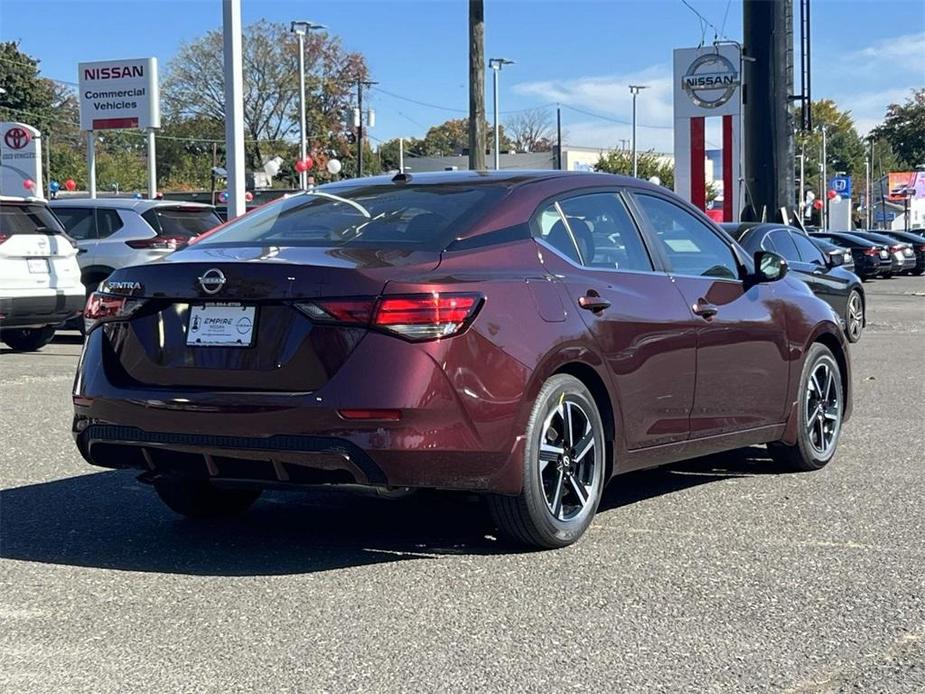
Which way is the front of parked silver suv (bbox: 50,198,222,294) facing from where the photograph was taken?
facing away from the viewer and to the left of the viewer

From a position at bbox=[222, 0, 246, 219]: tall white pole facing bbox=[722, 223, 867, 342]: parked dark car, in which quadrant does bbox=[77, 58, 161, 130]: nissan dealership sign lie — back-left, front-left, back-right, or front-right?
back-left

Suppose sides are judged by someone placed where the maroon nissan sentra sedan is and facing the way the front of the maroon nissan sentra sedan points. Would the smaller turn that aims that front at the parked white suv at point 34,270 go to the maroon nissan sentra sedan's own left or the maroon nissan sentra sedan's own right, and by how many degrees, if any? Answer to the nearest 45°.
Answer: approximately 90° to the maroon nissan sentra sedan's own left

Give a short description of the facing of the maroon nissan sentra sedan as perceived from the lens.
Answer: facing away from the viewer and to the right of the viewer

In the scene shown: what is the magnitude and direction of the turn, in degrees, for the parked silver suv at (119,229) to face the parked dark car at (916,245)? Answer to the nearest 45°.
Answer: approximately 90° to its right

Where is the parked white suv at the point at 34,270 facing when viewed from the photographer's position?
facing away from the viewer and to the left of the viewer

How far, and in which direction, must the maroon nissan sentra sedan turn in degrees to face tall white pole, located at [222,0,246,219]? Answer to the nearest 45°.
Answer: approximately 45° to its left

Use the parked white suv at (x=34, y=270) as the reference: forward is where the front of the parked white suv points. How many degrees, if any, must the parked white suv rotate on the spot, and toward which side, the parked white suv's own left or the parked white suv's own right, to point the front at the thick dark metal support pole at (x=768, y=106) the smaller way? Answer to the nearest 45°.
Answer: approximately 90° to the parked white suv's own right

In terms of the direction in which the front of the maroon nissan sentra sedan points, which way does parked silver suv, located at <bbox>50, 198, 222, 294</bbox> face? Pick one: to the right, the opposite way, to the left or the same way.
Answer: to the left

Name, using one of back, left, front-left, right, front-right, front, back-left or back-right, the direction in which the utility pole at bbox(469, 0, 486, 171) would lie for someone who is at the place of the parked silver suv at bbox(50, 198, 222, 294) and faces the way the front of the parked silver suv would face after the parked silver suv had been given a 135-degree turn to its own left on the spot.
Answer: back-left

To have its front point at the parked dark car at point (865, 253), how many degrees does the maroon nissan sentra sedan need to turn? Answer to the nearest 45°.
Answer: approximately 45° to its left
